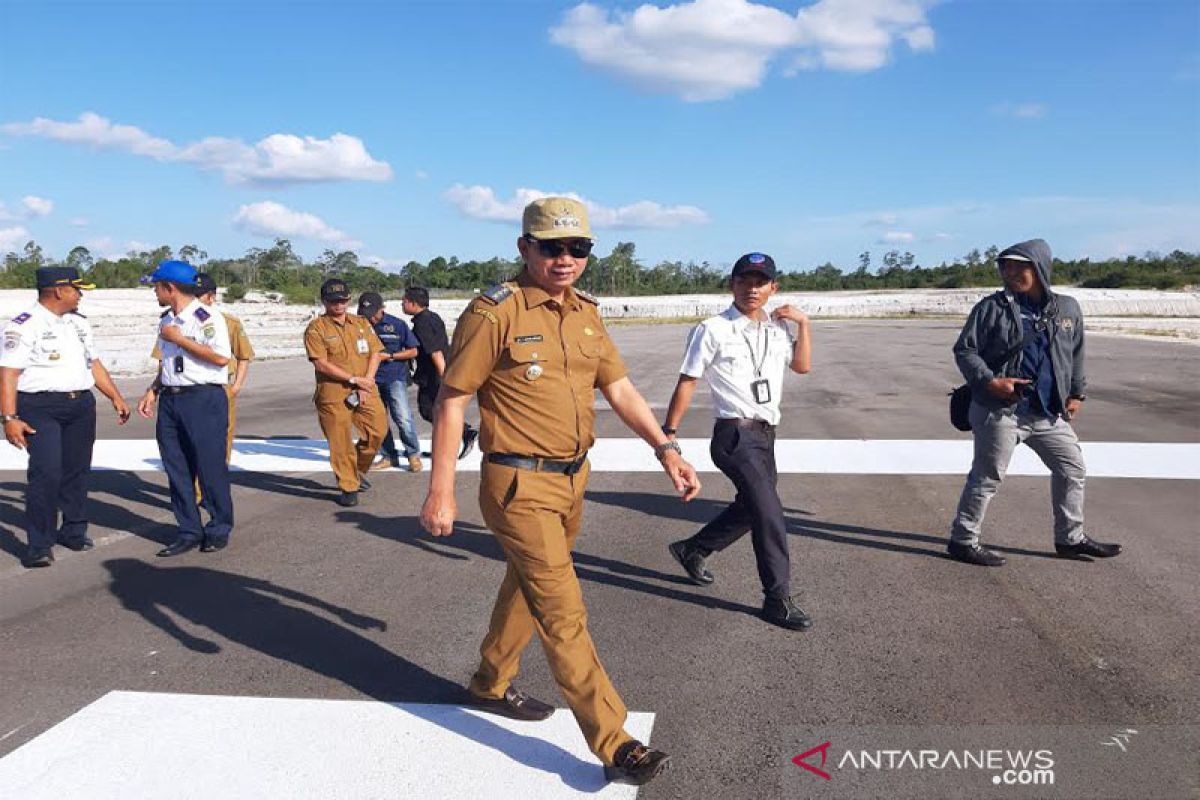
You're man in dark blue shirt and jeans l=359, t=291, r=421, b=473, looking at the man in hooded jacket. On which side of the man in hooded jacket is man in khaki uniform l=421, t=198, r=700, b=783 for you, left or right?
right

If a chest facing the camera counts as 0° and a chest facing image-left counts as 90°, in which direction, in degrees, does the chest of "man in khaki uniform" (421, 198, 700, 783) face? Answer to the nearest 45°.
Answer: approximately 315°

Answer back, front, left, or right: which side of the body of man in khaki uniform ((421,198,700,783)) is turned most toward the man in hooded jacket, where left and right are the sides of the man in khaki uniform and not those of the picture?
left

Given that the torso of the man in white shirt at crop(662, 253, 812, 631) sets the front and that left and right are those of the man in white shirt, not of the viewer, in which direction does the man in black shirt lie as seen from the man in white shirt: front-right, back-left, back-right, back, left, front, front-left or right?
back

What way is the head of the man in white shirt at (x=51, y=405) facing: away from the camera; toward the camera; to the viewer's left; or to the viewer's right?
to the viewer's right

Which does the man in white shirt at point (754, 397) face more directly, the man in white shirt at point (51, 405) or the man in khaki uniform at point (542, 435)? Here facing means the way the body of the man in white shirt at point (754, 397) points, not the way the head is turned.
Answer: the man in khaki uniform

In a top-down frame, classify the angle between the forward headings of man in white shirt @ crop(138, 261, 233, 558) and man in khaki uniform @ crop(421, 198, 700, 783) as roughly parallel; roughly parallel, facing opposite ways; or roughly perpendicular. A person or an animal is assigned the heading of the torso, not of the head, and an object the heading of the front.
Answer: roughly perpendicular

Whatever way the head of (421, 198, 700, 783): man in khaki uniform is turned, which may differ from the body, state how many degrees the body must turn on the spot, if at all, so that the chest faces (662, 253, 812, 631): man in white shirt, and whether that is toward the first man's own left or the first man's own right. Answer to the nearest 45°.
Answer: approximately 90° to the first man's own left

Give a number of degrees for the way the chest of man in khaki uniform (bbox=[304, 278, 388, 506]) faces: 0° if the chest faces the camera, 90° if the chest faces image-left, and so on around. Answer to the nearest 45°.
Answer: approximately 0°
